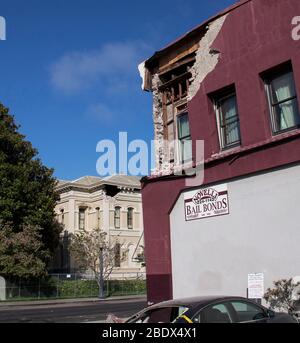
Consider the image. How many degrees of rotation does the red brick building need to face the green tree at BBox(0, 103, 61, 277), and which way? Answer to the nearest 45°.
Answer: approximately 90° to its right

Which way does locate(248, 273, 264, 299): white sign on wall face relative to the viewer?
toward the camera

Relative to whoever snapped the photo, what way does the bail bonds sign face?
facing the viewer and to the left of the viewer

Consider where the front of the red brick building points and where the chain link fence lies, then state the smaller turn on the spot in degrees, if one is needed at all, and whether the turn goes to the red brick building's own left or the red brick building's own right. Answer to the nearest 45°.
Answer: approximately 90° to the red brick building's own right

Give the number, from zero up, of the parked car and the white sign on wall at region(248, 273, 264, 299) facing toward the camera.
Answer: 1
